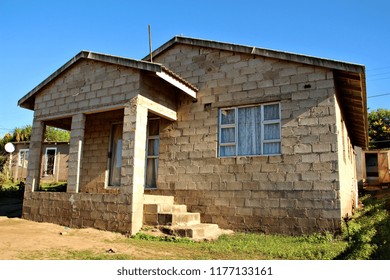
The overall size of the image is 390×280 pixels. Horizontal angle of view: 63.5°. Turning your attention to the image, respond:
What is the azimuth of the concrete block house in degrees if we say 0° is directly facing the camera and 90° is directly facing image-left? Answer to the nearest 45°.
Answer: approximately 45°

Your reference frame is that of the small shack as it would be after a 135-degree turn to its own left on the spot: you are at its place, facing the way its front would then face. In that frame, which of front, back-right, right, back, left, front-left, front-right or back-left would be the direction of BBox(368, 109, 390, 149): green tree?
front-left

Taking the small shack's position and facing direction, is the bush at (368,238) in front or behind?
in front

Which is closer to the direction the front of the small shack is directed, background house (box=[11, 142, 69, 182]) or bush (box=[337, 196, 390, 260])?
the bush

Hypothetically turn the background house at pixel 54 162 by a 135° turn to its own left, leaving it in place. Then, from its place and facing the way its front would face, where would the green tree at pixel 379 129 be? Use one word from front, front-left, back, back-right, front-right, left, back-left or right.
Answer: front-right

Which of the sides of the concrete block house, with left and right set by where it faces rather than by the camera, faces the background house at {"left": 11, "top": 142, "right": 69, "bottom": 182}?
right

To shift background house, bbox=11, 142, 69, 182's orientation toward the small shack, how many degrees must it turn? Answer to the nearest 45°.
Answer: approximately 45° to its left

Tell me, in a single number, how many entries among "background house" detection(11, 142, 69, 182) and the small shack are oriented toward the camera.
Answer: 2

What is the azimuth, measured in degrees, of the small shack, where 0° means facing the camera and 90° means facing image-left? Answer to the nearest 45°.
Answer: approximately 0°
